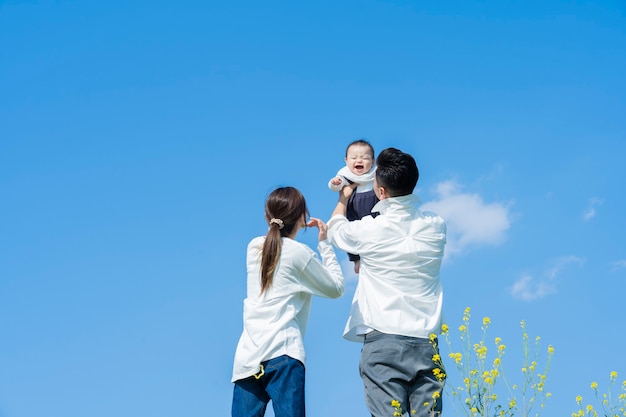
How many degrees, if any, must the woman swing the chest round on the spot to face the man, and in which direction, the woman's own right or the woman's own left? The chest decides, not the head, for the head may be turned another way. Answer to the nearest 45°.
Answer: approximately 45° to the woman's own right

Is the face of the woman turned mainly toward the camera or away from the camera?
away from the camera

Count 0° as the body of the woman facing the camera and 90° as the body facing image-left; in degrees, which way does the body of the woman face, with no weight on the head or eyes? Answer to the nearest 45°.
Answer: approximately 225°
